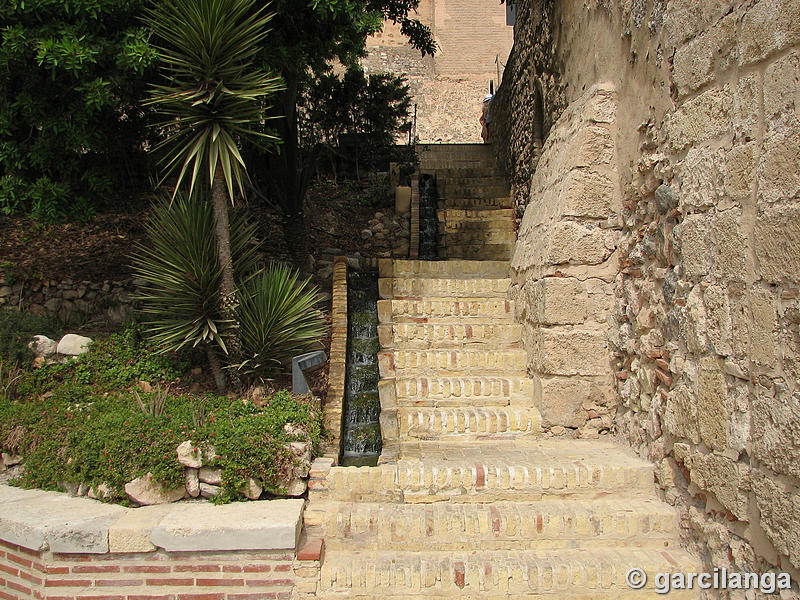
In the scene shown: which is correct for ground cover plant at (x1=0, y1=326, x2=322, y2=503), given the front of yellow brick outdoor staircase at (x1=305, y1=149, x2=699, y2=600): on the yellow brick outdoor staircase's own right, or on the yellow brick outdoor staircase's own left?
on the yellow brick outdoor staircase's own right

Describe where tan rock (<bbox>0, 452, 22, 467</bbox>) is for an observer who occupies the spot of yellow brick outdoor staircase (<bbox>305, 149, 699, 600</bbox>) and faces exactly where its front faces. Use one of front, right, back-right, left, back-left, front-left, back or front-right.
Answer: right

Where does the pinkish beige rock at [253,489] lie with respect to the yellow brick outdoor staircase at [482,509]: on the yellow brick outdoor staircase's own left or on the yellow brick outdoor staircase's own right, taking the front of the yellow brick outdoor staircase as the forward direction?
on the yellow brick outdoor staircase's own right

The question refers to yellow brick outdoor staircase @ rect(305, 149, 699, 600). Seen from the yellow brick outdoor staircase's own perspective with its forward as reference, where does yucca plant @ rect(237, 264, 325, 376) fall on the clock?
The yucca plant is roughly at 4 o'clock from the yellow brick outdoor staircase.

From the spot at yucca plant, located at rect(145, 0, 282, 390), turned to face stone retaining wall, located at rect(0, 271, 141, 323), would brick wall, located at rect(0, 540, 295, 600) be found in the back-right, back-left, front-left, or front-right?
back-left

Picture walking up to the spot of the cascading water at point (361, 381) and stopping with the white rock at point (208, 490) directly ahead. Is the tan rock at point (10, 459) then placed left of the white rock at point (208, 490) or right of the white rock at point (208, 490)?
right

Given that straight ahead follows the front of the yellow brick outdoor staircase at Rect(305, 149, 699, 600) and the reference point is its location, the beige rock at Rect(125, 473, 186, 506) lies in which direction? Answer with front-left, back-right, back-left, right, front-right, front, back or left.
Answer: right

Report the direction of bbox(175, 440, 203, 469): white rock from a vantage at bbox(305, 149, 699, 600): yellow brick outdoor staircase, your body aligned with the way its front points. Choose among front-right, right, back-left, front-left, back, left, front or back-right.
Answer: right

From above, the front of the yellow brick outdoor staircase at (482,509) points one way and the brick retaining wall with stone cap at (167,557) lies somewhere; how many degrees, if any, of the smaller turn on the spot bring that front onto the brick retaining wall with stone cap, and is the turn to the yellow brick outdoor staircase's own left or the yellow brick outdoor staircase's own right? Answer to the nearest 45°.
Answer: approximately 90° to the yellow brick outdoor staircase's own right

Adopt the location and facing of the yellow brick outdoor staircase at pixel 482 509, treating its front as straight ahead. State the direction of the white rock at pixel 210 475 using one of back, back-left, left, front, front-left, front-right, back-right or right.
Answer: right

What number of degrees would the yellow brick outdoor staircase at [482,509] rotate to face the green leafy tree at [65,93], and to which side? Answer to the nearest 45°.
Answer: approximately 90° to its right

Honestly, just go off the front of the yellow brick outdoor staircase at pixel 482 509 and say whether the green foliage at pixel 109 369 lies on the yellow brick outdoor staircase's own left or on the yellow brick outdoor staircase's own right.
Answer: on the yellow brick outdoor staircase's own right

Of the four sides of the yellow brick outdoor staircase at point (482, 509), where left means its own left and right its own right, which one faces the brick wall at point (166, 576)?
right

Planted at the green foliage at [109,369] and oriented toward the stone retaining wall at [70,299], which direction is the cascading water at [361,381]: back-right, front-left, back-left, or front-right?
back-right

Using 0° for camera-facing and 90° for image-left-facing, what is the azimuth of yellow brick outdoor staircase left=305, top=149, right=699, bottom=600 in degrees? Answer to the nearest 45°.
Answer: approximately 0°

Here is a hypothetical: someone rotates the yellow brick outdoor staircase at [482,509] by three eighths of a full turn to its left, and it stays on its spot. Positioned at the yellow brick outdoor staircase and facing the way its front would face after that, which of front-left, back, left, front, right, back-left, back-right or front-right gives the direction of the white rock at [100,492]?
back-left
